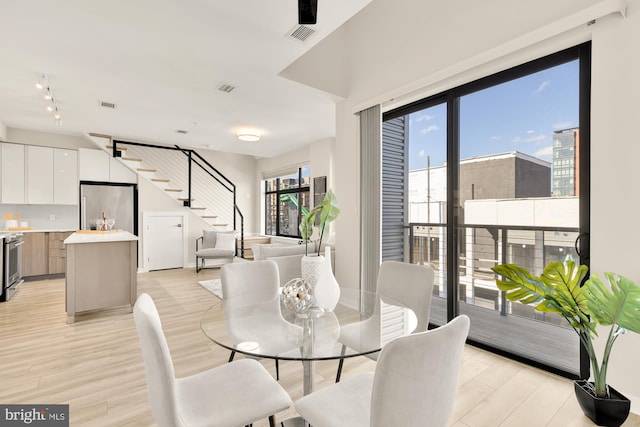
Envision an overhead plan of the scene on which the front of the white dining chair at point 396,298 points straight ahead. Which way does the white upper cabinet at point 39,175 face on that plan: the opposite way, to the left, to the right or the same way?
to the left

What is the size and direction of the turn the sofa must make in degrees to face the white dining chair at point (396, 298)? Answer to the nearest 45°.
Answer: approximately 180°

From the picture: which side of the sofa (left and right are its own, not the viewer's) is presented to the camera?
back

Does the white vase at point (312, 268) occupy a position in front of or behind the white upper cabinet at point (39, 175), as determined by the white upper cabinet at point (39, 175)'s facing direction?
in front

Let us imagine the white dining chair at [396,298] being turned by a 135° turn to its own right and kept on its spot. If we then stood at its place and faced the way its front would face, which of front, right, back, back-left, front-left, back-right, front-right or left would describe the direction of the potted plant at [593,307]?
right
